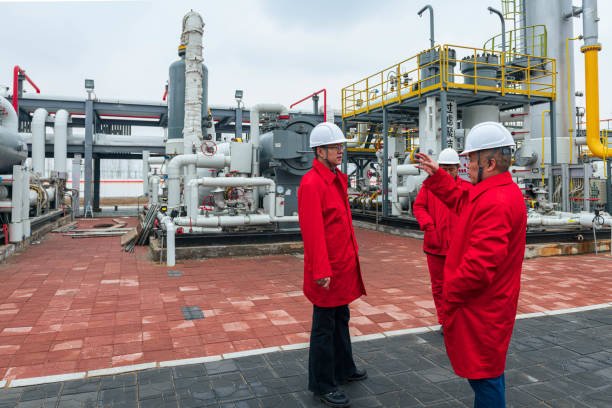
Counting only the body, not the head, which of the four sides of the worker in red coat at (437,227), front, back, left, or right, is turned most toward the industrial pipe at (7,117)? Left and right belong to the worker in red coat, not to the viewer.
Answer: right

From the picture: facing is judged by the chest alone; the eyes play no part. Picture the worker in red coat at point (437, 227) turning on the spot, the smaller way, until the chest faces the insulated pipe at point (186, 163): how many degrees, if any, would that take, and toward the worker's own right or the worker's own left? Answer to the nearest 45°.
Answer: approximately 135° to the worker's own right

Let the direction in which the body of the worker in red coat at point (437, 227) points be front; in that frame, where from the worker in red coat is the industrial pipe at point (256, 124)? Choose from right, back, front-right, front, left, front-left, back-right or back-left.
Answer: back-right

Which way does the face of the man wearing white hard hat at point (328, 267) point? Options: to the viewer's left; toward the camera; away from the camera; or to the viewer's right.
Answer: to the viewer's right

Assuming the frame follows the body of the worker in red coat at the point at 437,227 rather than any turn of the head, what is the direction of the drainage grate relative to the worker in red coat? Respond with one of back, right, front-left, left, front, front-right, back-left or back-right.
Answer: right

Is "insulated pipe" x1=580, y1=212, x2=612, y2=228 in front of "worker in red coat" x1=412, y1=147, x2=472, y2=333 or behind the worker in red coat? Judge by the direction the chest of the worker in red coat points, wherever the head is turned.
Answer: behind

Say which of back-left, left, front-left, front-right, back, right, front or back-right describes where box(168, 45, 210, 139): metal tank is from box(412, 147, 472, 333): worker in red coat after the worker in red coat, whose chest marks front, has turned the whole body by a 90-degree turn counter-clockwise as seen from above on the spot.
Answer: back-left

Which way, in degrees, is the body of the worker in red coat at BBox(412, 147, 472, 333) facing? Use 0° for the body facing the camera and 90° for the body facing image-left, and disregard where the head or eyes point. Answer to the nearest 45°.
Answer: approximately 0°
